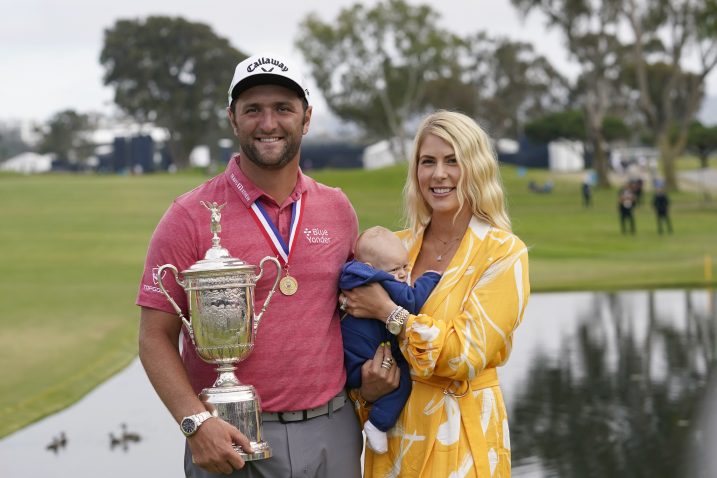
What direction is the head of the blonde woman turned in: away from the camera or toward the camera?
toward the camera

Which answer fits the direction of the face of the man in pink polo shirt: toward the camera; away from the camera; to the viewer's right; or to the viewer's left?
toward the camera

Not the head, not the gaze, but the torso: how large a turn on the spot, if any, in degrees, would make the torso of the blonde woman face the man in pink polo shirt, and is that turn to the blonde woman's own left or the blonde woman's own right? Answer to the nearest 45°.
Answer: approximately 45° to the blonde woman's own right

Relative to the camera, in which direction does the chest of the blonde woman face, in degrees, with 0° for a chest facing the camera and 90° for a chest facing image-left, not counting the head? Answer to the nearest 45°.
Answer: approximately 45°

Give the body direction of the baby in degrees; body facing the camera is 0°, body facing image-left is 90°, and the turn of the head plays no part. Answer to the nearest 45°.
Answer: approximately 270°

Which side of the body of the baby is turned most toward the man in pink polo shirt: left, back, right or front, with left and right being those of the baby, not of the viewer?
back
